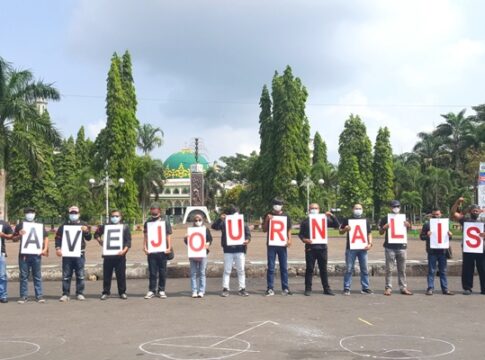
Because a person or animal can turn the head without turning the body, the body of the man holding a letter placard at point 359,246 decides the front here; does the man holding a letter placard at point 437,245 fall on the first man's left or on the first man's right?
on the first man's left

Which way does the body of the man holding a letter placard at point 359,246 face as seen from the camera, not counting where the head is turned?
toward the camera

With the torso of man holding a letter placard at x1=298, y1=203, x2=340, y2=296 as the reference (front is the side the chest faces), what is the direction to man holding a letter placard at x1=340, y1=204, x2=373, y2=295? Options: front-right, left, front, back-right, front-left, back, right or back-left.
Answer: left

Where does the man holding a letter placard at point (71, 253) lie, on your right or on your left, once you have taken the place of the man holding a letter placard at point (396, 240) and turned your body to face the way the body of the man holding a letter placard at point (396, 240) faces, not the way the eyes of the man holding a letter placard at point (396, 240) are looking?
on your right

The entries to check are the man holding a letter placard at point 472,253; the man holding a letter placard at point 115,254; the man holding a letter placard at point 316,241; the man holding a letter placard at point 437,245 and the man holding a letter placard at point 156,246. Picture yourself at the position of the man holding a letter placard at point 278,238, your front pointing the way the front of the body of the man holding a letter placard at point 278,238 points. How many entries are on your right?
2

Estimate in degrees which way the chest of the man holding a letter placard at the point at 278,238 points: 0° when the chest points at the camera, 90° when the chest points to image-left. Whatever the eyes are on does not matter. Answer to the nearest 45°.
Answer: approximately 0°

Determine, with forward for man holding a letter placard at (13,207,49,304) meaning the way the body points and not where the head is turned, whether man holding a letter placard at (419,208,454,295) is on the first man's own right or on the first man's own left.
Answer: on the first man's own left

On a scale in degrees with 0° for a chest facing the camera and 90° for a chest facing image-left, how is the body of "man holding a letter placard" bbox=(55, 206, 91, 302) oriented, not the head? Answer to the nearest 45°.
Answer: approximately 0°

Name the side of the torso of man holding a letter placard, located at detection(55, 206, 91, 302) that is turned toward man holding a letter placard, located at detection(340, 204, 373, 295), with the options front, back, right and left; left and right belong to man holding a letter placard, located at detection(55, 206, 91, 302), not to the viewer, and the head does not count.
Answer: left

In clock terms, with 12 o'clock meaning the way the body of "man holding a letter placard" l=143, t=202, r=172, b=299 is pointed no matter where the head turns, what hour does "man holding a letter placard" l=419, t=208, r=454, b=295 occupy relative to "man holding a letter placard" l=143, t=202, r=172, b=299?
"man holding a letter placard" l=419, t=208, r=454, b=295 is roughly at 9 o'clock from "man holding a letter placard" l=143, t=202, r=172, b=299.

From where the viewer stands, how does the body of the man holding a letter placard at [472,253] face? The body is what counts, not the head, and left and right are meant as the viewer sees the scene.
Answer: facing the viewer

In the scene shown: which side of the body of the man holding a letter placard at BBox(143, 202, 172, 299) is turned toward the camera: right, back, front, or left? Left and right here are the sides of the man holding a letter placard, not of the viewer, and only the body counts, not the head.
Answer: front

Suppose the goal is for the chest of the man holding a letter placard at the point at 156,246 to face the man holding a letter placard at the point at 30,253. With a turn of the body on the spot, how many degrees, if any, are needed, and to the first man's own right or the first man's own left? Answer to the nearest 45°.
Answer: approximately 90° to the first man's own right
